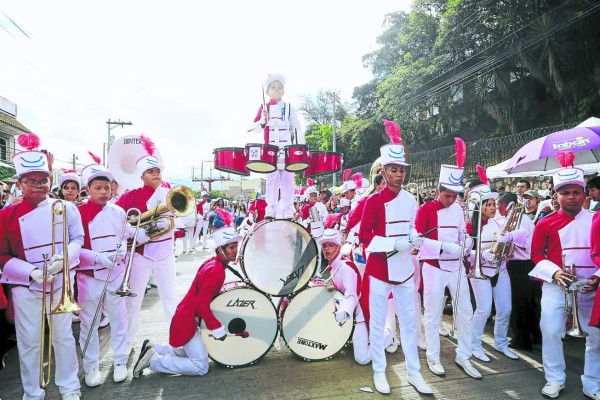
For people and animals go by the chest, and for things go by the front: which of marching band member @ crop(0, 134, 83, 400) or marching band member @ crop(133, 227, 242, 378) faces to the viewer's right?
marching band member @ crop(133, 227, 242, 378)

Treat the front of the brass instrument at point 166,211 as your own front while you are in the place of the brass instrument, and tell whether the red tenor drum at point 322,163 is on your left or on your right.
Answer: on your left

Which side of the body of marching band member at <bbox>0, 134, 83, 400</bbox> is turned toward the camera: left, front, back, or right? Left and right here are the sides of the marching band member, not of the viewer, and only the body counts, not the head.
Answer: front

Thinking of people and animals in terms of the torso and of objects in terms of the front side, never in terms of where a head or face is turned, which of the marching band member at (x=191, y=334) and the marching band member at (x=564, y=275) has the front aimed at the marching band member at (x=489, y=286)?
the marching band member at (x=191, y=334)

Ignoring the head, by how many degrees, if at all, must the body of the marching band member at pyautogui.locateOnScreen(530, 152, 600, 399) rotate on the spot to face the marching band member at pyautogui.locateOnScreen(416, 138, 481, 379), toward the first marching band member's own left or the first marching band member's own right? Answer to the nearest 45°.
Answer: approximately 90° to the first marching band member's own right

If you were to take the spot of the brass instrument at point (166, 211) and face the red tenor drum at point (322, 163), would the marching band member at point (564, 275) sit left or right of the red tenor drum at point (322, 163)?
right

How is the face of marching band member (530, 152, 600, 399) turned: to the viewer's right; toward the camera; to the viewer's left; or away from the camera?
toward the camera

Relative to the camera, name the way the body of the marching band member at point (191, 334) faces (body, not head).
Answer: to the viewer's right

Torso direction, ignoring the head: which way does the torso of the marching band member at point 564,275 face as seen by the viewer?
toward the camera

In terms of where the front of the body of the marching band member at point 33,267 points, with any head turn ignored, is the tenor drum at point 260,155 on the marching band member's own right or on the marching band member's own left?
on the marching band member's own left

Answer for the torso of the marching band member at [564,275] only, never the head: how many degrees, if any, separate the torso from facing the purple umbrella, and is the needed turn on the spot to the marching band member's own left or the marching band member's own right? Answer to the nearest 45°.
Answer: approximately 180°

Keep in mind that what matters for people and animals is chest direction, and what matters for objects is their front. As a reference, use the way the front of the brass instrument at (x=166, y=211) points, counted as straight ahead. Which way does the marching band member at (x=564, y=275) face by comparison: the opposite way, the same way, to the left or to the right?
to the right

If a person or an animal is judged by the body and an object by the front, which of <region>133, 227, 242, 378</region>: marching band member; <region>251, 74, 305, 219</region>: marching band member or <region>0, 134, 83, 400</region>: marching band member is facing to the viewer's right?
<region>133, 227, 242, 378</region>: marching band member

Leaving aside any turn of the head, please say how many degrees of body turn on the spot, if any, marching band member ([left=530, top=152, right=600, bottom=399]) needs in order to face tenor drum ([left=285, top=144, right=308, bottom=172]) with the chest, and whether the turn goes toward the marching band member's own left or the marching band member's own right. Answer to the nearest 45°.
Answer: approximately 90° to the marching band member's own right

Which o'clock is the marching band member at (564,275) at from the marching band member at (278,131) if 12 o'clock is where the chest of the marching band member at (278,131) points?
the marching band member at (564,275) is roughly at 10 o'clock from the marching band member at (278,131).

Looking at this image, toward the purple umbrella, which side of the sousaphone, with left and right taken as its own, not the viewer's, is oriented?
left

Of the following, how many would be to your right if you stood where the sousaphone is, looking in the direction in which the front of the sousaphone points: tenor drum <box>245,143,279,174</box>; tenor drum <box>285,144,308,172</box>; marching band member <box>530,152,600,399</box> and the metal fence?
0

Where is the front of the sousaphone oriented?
toward the camera

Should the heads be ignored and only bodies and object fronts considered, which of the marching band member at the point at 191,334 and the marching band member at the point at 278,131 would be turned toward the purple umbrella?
the marching band member at the point at 191,334
